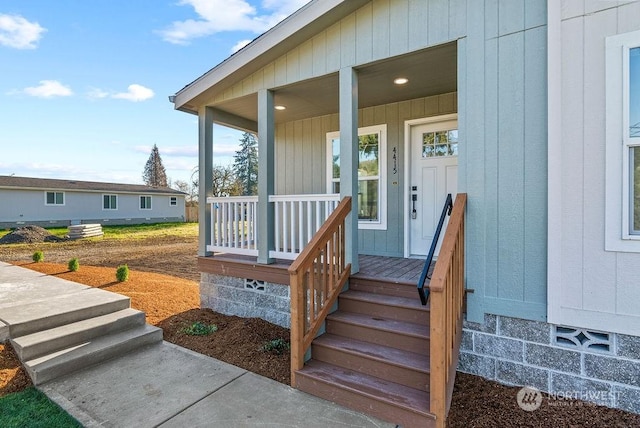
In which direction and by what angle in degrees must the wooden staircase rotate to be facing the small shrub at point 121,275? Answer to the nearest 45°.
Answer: approximately 90° to its right

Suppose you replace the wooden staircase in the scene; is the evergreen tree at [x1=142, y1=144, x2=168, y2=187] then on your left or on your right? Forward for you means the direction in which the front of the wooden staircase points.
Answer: on your right

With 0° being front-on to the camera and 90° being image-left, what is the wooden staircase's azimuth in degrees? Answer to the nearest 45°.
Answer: approximately 45°

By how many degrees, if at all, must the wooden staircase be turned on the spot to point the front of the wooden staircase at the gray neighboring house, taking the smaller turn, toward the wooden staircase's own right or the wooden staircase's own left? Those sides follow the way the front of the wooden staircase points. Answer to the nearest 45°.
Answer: approximately 90° to the wooden staircase's own right

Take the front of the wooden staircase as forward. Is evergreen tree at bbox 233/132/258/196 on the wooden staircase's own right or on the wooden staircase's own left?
on the wooden staircase's own right

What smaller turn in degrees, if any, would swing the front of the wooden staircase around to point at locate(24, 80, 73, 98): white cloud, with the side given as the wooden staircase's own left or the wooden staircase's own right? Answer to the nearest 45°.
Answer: approximately 90° to the wooden staircase's own right
